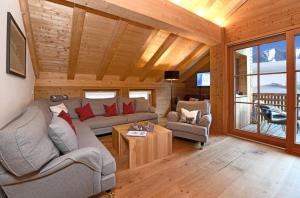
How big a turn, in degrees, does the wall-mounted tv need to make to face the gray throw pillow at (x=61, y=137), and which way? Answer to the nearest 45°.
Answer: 0° — it already faces it

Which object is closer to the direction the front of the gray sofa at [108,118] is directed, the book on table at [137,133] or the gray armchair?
the book on table

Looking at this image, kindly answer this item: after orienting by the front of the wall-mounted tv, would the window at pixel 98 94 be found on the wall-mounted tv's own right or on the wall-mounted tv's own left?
on the wall-mounted tv's own right

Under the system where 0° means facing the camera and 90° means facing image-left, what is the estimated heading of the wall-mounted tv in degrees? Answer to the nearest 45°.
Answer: approximately 0°

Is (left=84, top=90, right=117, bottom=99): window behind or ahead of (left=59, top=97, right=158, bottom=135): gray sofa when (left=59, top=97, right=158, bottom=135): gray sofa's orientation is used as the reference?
behind

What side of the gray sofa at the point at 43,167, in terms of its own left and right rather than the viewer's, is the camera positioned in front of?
right

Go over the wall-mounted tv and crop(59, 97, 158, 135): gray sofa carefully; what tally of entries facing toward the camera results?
2

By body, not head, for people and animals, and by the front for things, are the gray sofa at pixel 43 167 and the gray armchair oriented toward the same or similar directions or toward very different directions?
very different directions

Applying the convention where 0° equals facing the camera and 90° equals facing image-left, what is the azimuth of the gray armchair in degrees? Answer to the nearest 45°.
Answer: approximately 45°

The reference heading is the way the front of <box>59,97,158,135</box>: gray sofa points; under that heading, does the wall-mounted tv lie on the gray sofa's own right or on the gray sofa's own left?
on the gray sofa's own left
